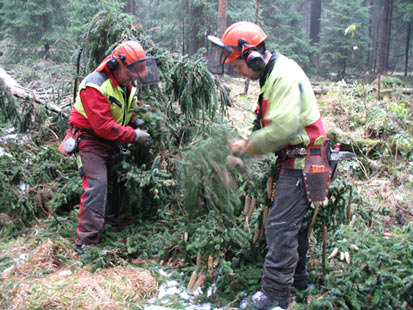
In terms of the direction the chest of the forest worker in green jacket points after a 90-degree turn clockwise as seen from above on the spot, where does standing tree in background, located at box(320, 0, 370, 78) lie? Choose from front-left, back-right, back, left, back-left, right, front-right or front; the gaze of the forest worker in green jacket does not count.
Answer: front

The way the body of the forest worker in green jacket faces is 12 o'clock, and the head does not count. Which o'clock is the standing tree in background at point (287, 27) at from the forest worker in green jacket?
The standing tree in background is roughly at 3 o'clock from the forest worker in green jacket.

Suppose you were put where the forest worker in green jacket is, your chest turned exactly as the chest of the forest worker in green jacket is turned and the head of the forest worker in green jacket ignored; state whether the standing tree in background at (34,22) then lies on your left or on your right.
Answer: on your right

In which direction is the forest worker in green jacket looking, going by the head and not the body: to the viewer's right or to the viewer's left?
to the viewer's left

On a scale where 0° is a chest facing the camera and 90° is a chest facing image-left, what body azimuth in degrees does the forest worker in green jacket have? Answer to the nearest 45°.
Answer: approximately 90°

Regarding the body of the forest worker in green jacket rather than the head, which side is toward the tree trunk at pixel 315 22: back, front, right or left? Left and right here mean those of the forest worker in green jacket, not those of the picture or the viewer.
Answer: right

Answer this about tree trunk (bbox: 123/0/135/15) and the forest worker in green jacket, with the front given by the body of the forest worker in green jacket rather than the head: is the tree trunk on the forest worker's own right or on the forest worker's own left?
on the forest worker's own right

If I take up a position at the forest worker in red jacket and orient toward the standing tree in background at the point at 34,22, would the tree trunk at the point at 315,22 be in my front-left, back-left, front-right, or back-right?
front-right
